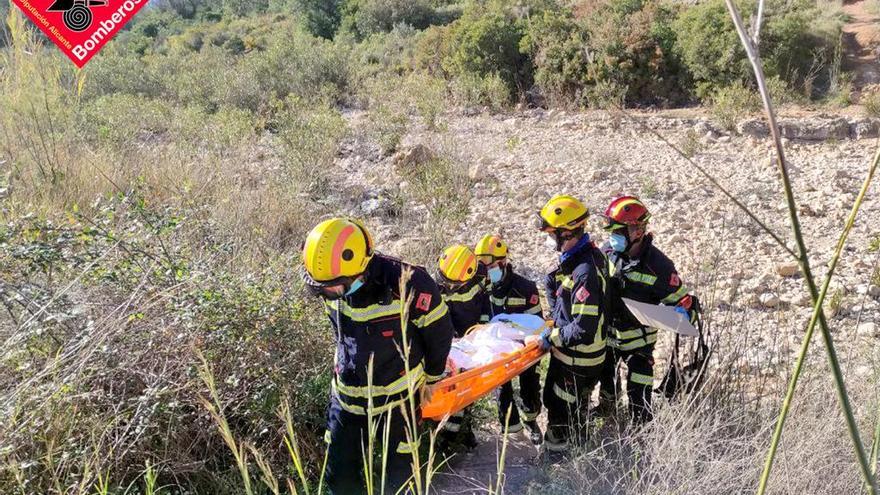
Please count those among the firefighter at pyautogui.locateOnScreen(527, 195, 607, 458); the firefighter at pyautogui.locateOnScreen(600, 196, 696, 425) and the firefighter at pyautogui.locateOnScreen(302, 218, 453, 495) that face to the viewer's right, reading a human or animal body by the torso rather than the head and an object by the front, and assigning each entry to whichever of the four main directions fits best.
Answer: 0

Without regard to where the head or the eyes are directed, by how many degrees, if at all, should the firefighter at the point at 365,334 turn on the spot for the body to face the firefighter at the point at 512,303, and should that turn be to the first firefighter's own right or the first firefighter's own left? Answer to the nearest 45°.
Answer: approximately 180°

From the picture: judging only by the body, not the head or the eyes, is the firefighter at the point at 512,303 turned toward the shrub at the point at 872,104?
no

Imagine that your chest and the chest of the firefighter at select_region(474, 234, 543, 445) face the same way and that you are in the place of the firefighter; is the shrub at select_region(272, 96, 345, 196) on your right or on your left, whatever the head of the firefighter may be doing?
on your right

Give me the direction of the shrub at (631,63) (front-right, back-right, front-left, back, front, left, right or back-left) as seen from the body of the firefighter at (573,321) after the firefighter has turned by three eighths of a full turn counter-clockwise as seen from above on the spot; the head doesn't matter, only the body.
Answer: back-left

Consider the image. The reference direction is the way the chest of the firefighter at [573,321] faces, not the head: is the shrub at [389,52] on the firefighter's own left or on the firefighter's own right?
on the firefighter's own right

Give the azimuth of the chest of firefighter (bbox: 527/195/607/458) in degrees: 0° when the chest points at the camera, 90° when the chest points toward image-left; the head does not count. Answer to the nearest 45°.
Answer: approximately 90°

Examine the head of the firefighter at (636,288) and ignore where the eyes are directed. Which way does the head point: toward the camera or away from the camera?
toward the camera

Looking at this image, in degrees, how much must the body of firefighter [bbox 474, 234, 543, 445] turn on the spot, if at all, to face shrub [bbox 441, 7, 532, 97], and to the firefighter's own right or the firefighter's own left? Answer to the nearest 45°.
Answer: approximately 135° to the firefighter's own right

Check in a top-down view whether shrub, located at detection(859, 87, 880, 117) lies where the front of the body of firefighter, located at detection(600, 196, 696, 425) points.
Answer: no

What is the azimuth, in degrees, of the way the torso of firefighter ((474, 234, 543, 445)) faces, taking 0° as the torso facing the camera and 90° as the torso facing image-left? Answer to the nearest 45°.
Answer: approximately 45°

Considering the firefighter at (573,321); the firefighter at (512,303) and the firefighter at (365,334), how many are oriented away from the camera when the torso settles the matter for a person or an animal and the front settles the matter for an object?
0

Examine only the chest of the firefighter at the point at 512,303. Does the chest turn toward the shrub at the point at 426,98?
no
